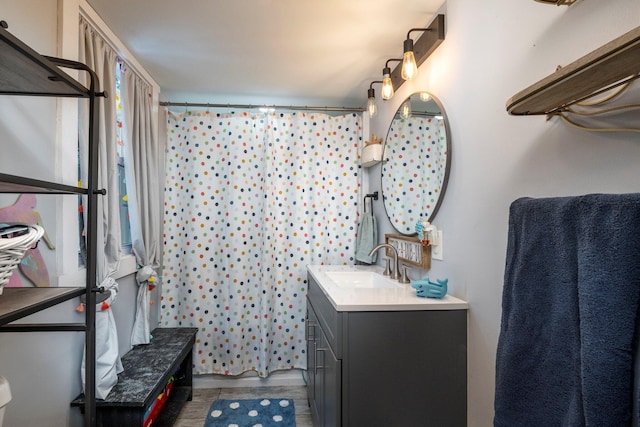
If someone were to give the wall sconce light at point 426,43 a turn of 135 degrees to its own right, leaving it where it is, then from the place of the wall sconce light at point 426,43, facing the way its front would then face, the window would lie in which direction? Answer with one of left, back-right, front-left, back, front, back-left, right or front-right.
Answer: back-left

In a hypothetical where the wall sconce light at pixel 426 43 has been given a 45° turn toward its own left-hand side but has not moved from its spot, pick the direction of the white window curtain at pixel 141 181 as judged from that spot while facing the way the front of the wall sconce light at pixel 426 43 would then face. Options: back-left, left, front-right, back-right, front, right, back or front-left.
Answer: front-right

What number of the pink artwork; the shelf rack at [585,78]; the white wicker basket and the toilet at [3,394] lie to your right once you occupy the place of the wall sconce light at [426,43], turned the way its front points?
0

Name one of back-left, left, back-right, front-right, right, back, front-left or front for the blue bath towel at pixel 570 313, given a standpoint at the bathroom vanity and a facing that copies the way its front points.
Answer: back-left

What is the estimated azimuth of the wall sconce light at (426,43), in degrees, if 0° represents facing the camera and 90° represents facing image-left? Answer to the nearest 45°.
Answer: approximately 90°

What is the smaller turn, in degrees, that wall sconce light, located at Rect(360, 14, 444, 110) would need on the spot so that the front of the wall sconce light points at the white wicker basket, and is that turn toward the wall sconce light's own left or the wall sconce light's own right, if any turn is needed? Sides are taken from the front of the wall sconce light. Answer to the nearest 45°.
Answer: approximately 45° to the wall sconce light's own left

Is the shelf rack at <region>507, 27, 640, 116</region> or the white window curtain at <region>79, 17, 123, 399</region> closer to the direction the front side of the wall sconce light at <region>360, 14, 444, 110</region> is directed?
the white window curtain

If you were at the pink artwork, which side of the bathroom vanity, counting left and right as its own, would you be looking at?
front

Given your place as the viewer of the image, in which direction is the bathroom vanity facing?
facing to the left of the viewer

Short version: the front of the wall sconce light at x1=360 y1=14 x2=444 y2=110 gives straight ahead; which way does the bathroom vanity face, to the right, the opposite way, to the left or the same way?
the same way

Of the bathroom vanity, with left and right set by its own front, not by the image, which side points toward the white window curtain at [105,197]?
front

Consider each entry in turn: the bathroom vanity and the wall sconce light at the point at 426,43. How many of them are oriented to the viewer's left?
2
